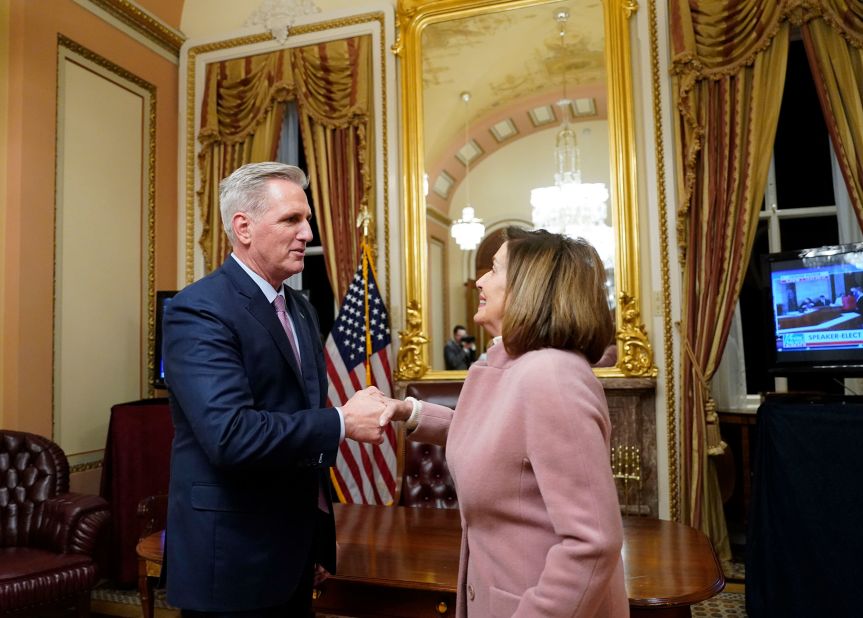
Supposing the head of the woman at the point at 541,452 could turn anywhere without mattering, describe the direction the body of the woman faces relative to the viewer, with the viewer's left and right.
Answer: facing to the left of the viewer

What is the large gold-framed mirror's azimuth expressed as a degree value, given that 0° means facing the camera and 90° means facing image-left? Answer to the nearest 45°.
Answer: approximately 0°

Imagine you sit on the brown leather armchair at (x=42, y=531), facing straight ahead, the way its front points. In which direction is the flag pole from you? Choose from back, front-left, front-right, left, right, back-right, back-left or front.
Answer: front-left

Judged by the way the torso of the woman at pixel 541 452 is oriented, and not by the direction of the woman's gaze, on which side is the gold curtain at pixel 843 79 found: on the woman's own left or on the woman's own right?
on the woman's own right

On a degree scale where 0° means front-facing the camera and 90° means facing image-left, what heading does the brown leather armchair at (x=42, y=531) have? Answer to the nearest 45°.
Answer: approximately 315°

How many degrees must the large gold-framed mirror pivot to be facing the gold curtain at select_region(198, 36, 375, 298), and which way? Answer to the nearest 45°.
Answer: approximately 90° to its right

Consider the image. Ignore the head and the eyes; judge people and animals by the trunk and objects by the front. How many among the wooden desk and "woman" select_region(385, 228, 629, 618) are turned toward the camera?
1

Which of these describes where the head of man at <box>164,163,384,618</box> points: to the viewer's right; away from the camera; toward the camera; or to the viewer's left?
to the viewer's right

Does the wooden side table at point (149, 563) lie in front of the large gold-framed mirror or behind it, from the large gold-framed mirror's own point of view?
in front

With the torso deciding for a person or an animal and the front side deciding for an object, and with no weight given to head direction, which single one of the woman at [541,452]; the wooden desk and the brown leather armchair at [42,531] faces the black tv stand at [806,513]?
the brown leather armchair

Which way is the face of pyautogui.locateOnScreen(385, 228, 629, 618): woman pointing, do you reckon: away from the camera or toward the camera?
away from the camera

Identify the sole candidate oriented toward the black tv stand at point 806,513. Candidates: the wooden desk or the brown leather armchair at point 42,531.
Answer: the brown leather armchair

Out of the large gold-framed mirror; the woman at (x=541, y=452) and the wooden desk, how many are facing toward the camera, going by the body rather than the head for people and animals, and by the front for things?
2
